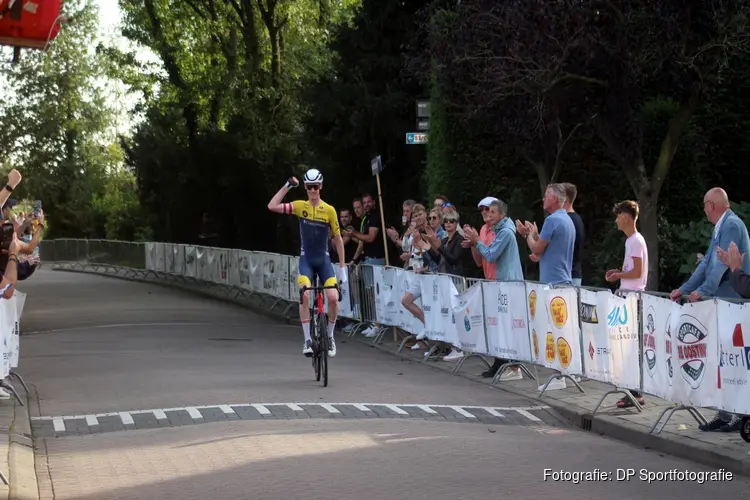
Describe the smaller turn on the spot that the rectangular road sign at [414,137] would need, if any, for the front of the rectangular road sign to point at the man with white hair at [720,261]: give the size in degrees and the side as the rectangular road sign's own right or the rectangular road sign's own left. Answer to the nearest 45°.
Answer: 0° — it already faces them

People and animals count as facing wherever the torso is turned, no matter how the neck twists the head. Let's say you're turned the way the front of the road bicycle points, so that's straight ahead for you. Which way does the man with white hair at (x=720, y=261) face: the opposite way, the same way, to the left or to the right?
to the right

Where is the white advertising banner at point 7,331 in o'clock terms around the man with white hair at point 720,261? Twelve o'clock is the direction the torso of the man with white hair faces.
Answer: The white advertising banner is roughly at 12 o'clock from the man with white hair.

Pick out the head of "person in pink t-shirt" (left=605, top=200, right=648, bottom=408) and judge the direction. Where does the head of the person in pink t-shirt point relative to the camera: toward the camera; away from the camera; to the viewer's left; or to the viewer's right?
to the viewer's left

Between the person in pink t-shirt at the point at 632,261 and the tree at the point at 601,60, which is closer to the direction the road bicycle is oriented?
the person in pink t-shirt

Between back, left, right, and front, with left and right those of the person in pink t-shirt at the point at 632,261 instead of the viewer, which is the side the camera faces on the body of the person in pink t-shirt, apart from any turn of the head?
left

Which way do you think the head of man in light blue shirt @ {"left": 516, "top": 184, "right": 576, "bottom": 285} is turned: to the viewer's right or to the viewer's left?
to the viewer's left

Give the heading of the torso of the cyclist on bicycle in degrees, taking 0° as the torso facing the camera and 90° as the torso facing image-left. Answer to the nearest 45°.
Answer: approximately 0°

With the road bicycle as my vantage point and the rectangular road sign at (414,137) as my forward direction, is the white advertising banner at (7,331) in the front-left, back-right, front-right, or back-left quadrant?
back-left

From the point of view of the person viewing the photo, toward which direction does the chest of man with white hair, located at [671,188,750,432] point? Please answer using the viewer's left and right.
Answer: facing to the left of the viewer

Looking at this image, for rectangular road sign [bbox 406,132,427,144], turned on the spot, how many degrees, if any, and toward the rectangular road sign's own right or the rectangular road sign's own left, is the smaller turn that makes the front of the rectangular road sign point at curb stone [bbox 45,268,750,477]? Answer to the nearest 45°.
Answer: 0° — it already faces it

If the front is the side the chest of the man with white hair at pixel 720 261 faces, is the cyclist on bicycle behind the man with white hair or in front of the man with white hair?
in front

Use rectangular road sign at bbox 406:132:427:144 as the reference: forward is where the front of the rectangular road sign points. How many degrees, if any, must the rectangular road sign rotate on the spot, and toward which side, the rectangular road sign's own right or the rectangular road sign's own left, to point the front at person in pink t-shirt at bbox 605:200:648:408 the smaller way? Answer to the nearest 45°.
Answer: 0° — it already faces them

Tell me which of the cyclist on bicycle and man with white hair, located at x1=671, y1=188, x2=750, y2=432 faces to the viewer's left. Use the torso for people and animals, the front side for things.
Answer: the man with white hair
